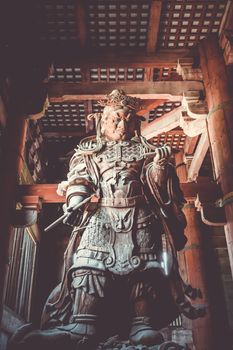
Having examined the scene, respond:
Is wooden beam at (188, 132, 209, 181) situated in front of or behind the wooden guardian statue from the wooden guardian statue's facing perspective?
behind

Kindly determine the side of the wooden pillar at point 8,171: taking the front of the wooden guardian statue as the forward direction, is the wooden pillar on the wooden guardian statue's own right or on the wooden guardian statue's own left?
on the wooden guardian statue's own right

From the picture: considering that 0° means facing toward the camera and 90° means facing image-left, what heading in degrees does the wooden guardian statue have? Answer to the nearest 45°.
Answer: approximately 0°
